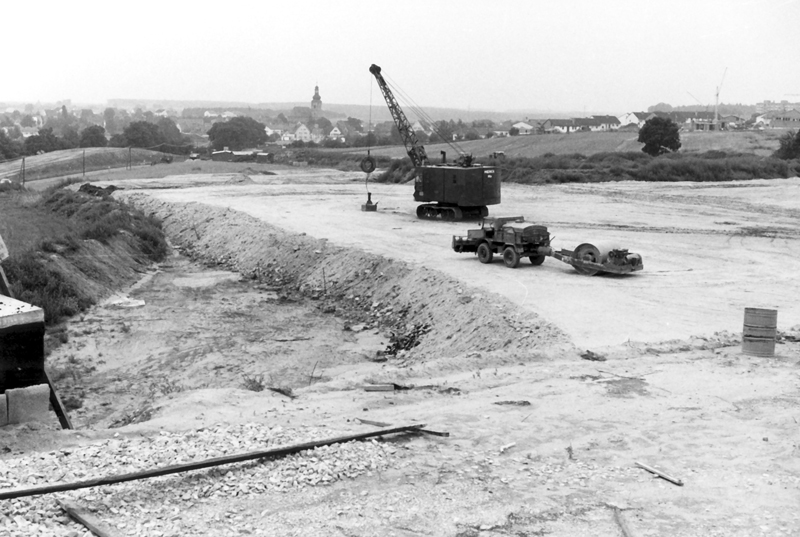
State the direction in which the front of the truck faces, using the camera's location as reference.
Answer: facing away from the viewer and to the left of the viewer

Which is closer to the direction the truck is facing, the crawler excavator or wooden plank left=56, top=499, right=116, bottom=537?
the crawler excavator

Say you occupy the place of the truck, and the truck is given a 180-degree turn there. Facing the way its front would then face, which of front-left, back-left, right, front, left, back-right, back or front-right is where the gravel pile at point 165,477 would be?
front-right

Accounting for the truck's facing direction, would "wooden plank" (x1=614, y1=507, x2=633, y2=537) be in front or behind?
behind

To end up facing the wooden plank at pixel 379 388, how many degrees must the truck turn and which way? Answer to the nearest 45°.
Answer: approximately 135° to its left

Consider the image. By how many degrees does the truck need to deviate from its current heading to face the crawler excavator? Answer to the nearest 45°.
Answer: approximately 45° to its right

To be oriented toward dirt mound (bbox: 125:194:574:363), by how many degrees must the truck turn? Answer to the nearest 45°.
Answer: approximately 45° to its left

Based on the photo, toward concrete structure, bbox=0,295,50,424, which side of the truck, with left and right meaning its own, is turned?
left
